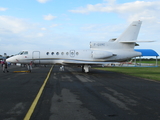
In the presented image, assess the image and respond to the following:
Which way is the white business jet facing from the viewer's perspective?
to the viewer's left
